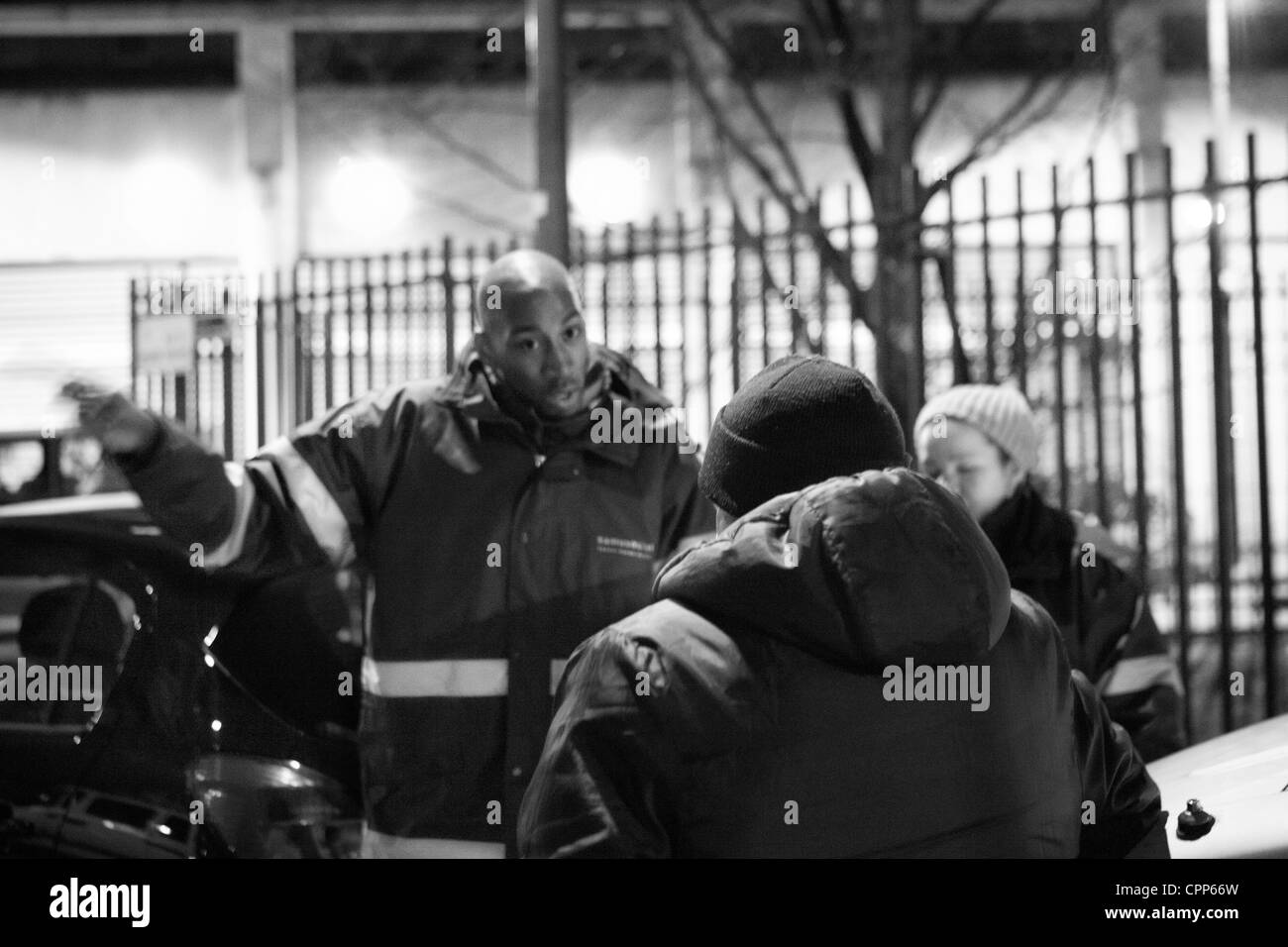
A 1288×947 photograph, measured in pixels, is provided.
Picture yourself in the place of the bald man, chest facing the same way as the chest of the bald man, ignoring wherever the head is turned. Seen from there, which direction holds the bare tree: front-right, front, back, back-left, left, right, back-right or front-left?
back-left

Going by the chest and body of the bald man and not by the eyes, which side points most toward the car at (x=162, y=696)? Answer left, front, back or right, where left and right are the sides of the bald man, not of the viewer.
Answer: right

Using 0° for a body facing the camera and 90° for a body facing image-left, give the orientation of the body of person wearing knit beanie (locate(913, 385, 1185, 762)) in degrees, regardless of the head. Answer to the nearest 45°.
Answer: approximately 45°

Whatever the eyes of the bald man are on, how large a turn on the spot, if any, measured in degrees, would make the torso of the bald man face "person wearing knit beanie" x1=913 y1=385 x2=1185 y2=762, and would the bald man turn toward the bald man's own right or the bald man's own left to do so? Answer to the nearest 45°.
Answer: approximately 90° to the bald man's own left

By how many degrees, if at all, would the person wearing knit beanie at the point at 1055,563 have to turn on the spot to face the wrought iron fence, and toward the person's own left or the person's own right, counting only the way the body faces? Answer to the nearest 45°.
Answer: approximately 135° to the person's own right

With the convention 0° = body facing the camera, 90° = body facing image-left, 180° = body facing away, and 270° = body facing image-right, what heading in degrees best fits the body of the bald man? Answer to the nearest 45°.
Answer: approximately 0°

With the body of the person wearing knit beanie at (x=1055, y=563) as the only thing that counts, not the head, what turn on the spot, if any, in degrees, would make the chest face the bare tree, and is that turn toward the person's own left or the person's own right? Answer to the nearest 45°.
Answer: approximately 135° to the person's own right

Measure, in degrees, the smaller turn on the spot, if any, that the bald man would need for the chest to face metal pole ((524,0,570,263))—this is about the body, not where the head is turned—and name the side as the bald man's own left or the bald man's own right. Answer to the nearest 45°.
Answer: approximately 180°
